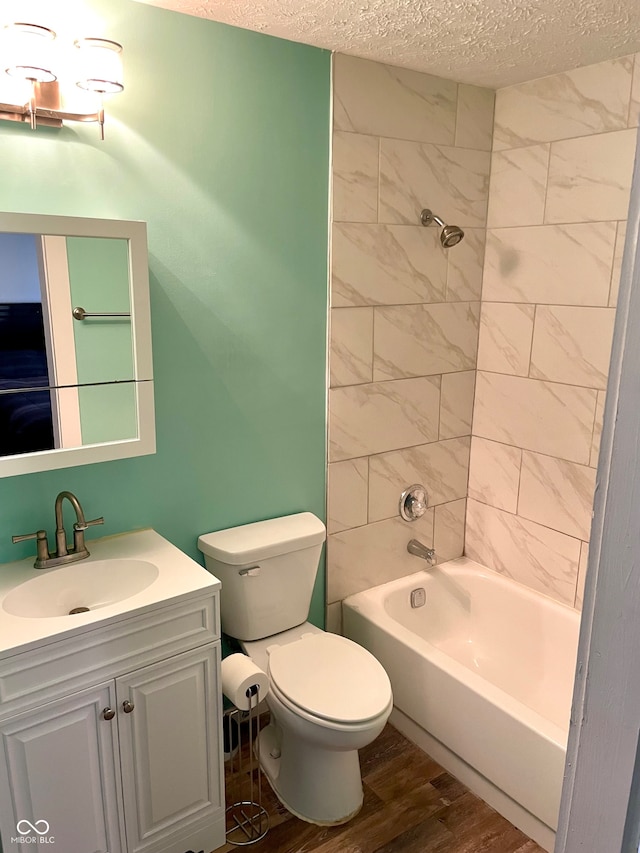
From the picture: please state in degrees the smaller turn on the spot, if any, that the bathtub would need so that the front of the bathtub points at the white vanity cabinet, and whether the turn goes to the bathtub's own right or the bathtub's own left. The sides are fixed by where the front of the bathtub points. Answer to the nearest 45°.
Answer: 0° — it already faces it

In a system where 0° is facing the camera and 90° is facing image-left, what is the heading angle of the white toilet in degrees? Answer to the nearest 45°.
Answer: approximately 315°

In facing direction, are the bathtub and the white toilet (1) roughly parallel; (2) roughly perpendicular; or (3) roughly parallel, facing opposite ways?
roughly perpendicular

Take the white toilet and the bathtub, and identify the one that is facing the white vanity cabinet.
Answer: the bathtub

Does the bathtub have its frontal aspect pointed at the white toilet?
yes

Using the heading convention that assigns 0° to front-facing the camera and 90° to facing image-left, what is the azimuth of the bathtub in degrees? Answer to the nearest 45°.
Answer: approximately 45°

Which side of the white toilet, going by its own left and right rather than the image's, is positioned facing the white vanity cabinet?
right

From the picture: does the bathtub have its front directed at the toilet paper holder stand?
yes
